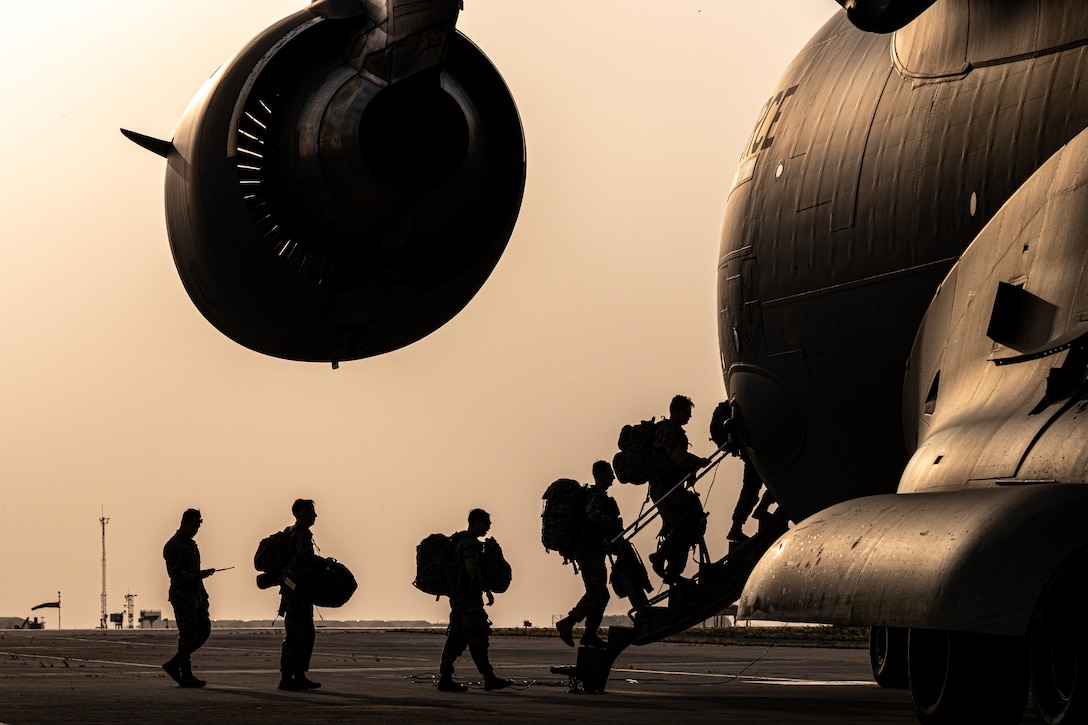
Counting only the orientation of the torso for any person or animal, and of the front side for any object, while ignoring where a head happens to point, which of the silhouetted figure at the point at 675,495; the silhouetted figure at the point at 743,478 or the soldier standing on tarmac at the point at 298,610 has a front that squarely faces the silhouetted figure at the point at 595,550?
the soldier standing on tarmac

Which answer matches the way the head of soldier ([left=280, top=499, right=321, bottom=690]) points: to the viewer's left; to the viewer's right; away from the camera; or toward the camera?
to the viewer's right

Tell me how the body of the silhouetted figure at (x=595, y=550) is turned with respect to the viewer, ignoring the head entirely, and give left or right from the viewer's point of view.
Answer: facing to the right of the viewer

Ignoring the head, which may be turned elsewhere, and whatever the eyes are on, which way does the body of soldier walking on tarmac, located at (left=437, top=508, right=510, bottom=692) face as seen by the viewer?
to the viewer's right

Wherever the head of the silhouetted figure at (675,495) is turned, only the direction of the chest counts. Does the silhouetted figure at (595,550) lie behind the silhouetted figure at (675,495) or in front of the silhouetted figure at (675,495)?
behind

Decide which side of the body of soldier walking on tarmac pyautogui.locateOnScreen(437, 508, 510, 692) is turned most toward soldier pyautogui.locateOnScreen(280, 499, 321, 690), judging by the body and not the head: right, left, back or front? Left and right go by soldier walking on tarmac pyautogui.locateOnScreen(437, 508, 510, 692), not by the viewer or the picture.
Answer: back

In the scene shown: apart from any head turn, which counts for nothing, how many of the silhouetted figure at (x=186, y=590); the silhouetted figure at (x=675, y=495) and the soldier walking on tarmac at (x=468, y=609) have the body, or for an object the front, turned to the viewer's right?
3

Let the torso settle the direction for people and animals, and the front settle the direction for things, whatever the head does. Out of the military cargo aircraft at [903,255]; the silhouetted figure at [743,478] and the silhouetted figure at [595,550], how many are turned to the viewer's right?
2

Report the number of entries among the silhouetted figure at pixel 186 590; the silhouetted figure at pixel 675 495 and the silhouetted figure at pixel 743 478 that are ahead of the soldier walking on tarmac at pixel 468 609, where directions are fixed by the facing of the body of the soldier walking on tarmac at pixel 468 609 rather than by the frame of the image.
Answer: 2

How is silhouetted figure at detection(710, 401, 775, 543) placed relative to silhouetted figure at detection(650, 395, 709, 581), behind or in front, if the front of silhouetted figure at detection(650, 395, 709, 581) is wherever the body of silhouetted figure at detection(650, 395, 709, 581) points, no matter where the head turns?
in front

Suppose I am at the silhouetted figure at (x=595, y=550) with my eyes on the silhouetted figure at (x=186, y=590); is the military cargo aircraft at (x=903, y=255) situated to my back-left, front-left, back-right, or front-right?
back-left

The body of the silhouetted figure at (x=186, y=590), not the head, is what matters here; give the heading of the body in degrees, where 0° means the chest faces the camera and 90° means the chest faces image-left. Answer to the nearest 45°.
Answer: approximately 270°

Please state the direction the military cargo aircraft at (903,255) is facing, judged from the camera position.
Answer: facing away from the viewer and to the left of the viewer

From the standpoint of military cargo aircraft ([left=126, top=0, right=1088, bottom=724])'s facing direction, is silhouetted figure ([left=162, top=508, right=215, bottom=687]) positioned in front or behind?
in front

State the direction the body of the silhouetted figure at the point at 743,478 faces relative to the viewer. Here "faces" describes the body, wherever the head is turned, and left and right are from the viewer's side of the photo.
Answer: facing to the right of the viewer

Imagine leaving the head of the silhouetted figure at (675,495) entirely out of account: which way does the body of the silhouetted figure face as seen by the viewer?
to the viewer's right
